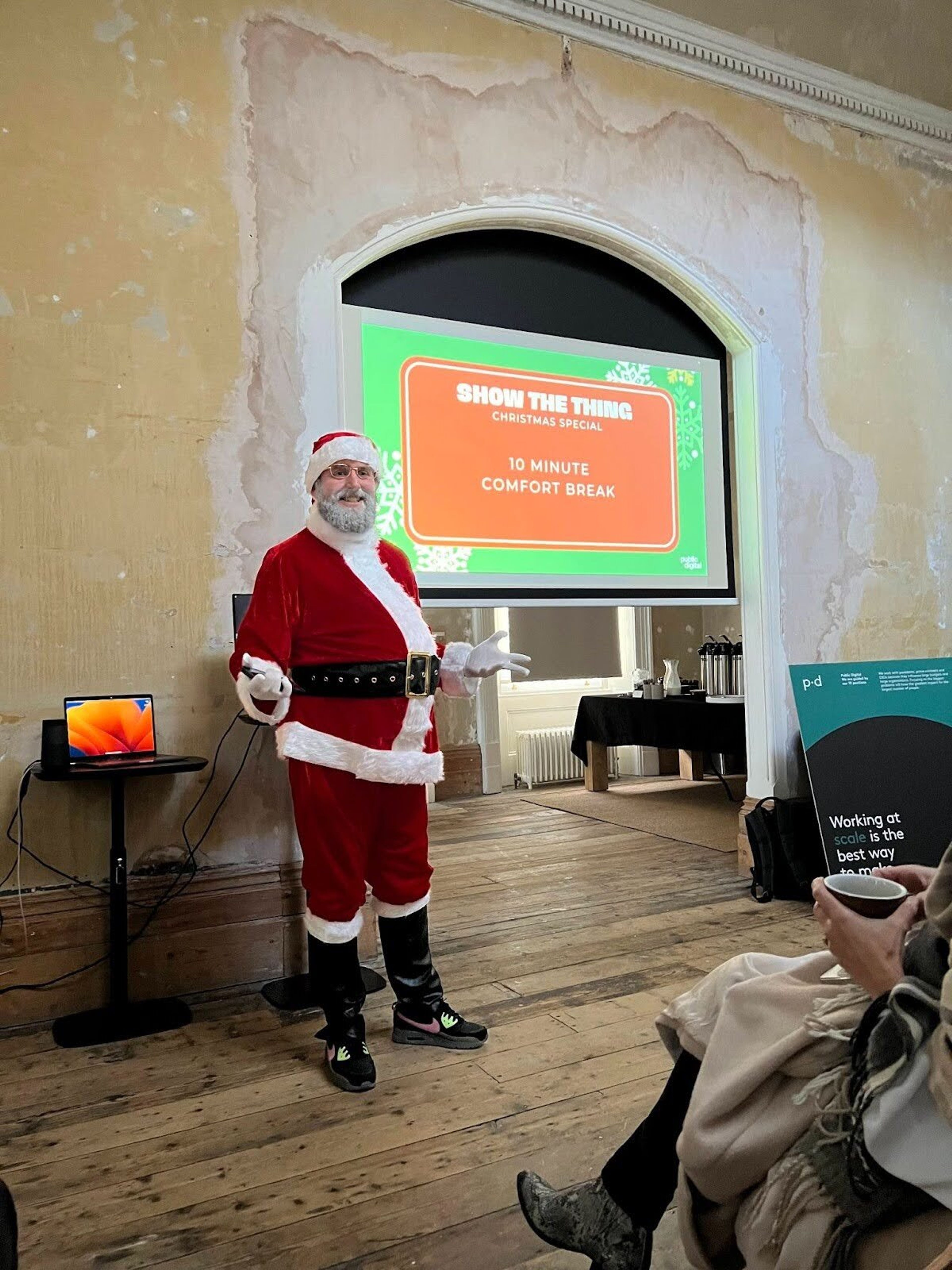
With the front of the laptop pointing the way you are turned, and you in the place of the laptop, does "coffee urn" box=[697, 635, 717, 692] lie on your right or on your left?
on your left

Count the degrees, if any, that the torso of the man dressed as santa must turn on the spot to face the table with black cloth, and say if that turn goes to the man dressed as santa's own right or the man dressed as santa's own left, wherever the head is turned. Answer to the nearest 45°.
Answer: approximately 90° to the man dressed as santa's own left

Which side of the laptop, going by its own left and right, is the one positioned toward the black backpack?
left

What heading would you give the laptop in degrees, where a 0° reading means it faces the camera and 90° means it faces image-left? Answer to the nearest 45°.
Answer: approximately 0°

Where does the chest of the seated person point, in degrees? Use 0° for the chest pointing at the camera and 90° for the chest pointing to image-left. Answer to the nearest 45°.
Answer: approximately 90°

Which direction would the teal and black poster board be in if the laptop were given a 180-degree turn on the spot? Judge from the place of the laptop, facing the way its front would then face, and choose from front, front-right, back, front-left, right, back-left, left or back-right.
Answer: right

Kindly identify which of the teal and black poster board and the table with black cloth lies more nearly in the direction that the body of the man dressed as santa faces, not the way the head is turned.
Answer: the teal and black poster board

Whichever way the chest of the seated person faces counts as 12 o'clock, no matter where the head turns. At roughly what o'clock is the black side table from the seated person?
The black side table is roughly at 1 o'clock from the seated person.
